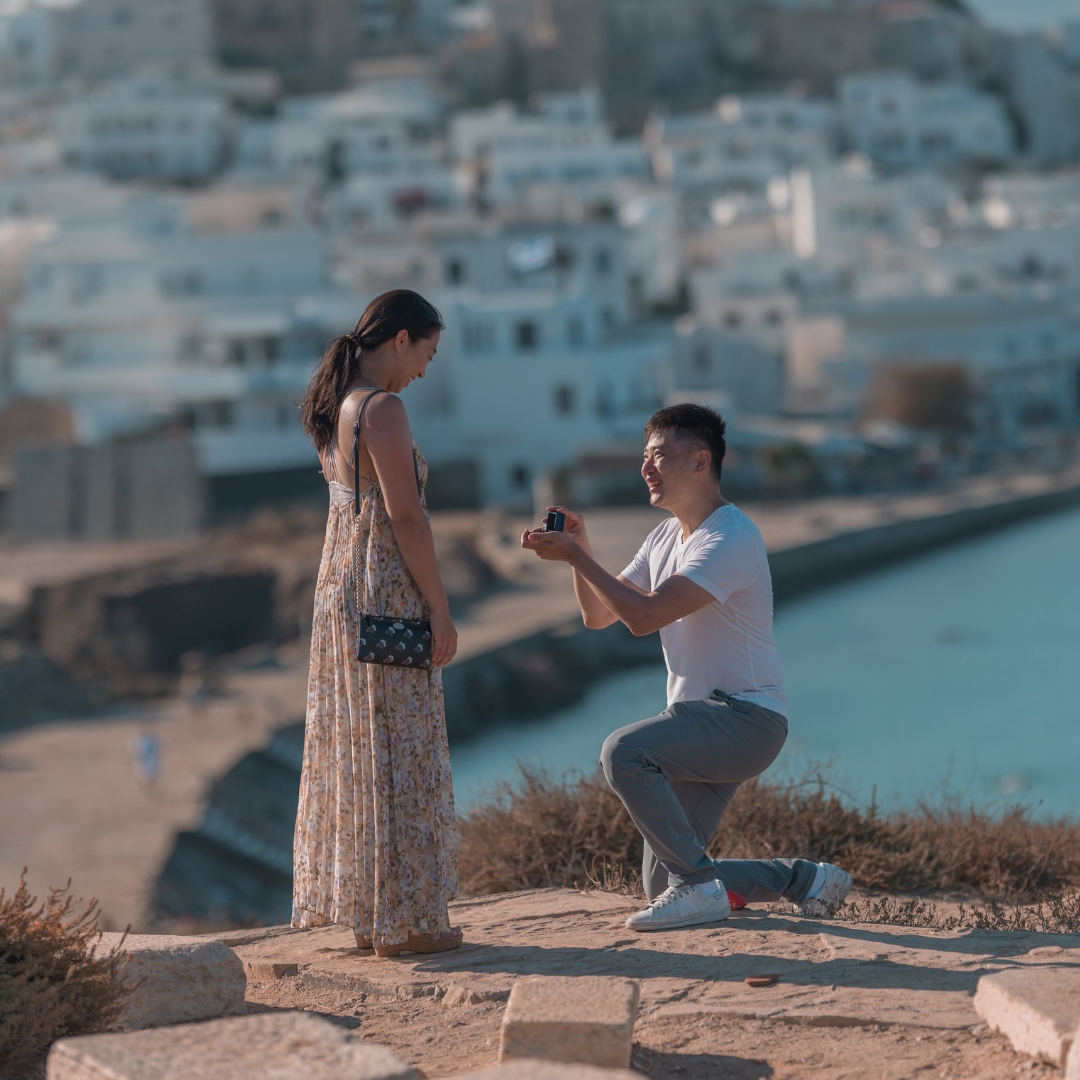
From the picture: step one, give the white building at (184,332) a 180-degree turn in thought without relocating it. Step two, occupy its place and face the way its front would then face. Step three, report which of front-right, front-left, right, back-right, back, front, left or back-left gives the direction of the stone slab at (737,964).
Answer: back

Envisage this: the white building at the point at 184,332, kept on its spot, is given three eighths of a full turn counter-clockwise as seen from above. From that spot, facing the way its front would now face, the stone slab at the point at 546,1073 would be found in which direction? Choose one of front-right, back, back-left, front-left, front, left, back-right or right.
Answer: back-right

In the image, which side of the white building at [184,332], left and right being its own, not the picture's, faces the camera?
front

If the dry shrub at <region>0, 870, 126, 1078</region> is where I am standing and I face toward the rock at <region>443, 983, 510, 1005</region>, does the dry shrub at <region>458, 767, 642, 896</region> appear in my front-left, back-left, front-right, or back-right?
front-left

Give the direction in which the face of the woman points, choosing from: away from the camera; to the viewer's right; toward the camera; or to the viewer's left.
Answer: to the viewer's right

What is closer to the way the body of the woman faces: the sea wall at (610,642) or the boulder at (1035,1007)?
the boulder

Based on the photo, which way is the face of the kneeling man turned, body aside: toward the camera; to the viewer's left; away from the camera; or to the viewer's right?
to the viewer's left

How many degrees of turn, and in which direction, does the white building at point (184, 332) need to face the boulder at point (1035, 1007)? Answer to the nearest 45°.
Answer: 0° — it already faces it

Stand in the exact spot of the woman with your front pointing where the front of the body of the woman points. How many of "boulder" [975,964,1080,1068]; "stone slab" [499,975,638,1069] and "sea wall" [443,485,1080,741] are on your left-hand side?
1

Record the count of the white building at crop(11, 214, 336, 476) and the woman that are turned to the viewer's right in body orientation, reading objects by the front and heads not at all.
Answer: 1

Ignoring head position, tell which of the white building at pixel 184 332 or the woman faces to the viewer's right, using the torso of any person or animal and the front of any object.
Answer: the woman

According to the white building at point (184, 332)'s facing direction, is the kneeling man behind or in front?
in front

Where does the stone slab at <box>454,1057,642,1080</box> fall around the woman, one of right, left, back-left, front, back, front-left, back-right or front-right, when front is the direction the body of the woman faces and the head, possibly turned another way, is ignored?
right

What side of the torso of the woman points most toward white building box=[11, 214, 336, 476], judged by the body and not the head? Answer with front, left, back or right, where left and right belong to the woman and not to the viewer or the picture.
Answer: left

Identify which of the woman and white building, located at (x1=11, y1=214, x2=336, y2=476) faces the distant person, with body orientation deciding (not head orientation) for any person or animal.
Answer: the white building

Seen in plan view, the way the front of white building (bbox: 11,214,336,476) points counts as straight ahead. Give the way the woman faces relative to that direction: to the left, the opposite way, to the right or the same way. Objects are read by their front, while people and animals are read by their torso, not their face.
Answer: to the left

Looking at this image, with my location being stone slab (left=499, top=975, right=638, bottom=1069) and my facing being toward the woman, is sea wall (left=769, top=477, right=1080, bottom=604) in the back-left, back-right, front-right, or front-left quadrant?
front-right

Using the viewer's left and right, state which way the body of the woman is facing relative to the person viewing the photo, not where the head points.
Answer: facing to the right of the viewer
